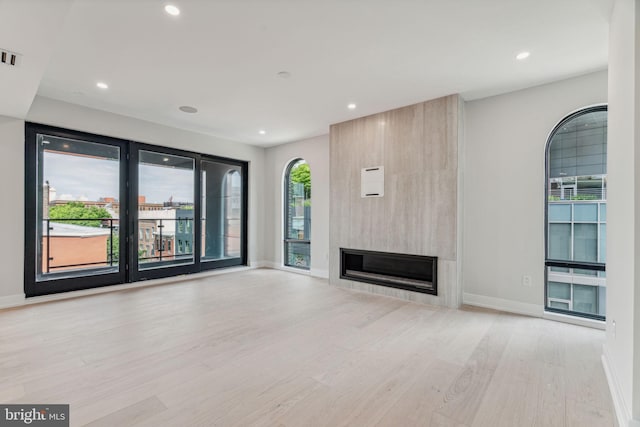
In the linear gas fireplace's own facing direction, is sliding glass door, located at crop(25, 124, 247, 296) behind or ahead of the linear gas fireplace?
ahead

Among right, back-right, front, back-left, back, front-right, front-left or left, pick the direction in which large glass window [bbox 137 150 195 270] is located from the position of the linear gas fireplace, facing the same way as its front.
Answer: front-right

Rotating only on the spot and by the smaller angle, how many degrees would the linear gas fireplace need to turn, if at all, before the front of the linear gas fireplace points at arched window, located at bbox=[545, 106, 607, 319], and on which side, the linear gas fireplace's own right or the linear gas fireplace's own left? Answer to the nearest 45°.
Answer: approximately 135° to the linear gas fireplace's own left

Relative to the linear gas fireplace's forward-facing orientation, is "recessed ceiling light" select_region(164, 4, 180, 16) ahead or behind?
ahead

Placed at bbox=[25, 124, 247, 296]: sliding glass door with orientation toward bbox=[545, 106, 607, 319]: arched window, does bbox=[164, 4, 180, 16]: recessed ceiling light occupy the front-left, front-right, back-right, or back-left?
front-right

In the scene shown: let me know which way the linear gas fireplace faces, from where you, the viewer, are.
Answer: facing the viewer and to the left of the viewer

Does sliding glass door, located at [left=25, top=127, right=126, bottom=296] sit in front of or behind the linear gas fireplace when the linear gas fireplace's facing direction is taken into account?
in front

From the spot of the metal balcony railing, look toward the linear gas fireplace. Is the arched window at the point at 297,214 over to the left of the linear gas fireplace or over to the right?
left

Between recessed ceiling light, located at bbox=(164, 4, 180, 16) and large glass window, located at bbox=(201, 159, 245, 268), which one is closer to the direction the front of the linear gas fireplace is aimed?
the recessed ceiling light

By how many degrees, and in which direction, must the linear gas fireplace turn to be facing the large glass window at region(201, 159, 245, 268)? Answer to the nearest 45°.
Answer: approximately 45° to its right
